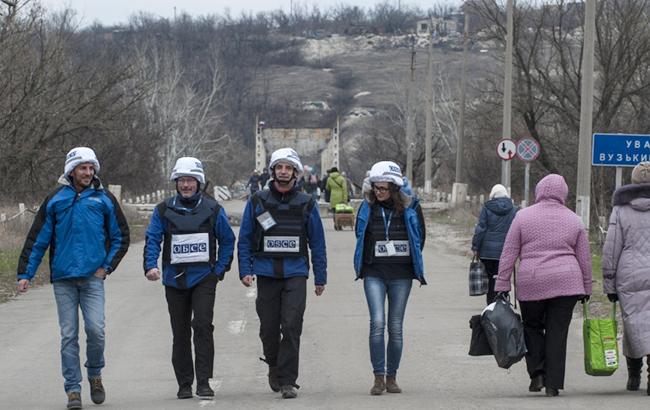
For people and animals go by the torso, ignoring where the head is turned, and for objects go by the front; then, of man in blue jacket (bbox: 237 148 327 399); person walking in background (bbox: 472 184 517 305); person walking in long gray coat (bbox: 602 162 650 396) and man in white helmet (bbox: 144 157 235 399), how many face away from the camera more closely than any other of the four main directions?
2

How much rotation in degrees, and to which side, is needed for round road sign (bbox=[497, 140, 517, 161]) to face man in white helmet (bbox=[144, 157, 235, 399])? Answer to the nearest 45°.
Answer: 0° — it already faces them

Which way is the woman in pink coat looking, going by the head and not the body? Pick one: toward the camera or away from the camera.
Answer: away from the camera

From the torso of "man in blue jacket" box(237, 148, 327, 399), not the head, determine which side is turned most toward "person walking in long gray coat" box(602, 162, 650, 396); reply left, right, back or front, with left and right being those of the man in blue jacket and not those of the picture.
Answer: left

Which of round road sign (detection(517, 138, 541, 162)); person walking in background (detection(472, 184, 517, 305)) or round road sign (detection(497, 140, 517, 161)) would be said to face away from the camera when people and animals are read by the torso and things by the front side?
the person walking in background

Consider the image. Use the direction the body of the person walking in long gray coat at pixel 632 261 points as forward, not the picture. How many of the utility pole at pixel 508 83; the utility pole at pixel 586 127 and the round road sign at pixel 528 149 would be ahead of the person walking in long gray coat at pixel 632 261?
3

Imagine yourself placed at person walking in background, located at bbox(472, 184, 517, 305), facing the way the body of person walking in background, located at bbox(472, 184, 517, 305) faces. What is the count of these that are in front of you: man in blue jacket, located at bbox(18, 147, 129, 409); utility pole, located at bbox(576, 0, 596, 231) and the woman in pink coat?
1

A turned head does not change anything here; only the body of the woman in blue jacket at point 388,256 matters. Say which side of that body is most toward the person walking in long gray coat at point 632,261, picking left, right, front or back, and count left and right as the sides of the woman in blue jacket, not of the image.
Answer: left

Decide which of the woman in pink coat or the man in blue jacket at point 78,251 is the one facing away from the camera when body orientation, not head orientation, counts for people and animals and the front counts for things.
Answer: the woman in pink coat

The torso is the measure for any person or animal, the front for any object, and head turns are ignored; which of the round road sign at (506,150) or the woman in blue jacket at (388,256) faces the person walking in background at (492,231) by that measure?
the round road sign

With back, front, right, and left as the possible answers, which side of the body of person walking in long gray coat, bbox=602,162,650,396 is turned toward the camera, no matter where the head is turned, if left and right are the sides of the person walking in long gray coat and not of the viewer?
back

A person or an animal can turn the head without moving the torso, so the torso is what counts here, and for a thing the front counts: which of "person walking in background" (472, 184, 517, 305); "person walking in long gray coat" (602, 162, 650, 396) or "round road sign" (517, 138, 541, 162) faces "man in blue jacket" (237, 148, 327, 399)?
the round road sign

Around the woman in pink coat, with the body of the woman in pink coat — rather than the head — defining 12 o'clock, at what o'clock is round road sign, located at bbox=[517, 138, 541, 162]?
The round road sign is roughly at 12 o'clock from the woman in pink coat.

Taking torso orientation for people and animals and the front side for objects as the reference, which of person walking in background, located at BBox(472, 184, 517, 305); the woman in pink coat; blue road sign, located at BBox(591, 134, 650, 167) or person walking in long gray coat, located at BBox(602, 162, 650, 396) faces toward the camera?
the blue road sign
